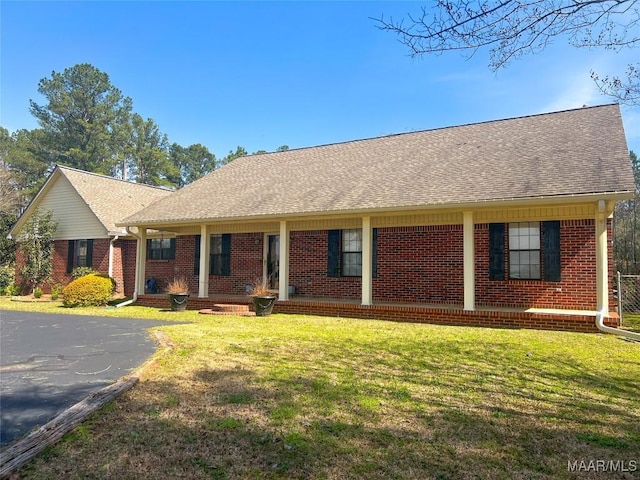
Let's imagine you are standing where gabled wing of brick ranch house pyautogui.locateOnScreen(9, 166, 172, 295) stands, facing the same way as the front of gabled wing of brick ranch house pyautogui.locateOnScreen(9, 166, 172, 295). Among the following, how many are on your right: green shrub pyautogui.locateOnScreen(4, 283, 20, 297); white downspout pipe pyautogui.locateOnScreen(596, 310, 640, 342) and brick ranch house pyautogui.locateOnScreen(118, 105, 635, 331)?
1

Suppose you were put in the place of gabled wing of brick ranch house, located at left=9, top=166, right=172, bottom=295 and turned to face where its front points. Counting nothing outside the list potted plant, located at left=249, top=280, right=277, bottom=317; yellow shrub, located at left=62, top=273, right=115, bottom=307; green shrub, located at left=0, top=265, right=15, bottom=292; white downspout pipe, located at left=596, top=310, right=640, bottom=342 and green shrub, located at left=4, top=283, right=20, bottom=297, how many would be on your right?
2

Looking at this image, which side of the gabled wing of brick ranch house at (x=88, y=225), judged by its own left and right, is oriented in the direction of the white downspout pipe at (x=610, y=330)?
left

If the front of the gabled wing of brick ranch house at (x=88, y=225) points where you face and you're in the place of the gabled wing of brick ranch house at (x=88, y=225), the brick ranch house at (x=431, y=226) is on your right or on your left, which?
on your left

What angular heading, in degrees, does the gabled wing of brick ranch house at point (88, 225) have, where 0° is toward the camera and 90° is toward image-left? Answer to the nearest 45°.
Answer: approximately 45°

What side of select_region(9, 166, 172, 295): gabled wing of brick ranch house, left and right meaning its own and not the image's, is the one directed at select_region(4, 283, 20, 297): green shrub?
right

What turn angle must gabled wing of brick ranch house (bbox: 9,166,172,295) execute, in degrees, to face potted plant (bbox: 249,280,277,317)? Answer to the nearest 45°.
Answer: approximately 45° to its left

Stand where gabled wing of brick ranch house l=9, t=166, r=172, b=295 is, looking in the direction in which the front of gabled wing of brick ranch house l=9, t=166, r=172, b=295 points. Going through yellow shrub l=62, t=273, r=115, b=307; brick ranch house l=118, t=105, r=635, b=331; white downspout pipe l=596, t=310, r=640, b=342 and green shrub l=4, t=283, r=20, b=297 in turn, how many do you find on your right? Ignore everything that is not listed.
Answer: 1

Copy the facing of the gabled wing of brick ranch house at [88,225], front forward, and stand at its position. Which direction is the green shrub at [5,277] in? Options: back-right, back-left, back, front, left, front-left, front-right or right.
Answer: right

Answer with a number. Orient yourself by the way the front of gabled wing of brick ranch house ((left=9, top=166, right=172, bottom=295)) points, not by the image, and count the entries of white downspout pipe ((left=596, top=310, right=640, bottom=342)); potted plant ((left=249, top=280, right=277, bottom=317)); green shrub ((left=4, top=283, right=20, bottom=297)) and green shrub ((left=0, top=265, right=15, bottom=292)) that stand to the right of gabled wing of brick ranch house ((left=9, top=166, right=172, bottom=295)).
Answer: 2
